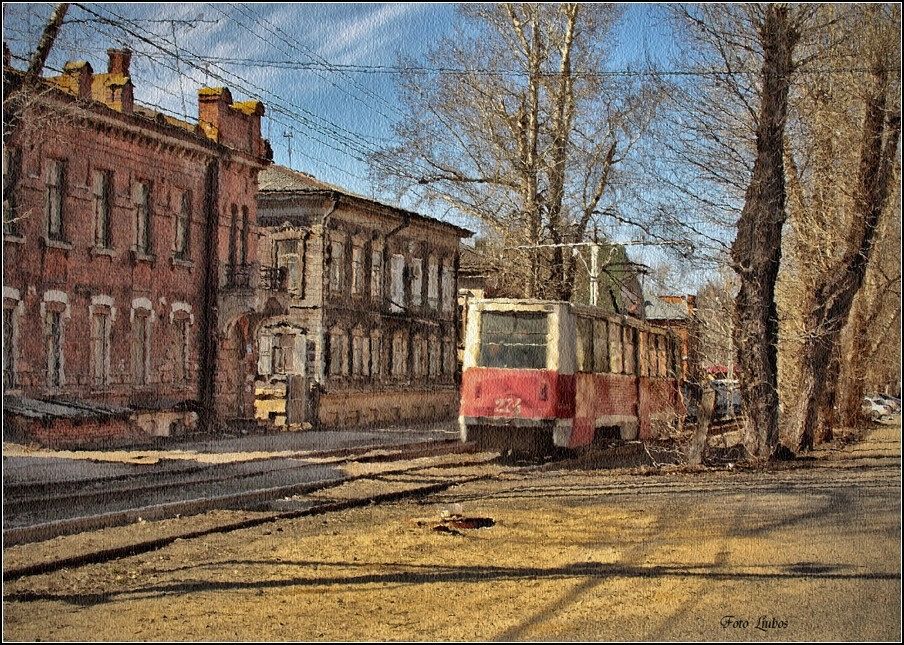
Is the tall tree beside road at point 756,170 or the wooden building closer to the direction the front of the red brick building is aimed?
the tall tree beside road

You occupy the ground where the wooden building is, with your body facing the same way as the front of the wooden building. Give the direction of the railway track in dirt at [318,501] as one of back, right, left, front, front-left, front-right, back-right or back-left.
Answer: front-right

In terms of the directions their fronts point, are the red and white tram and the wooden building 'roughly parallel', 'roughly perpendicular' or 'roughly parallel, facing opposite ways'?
roughly perpendicular

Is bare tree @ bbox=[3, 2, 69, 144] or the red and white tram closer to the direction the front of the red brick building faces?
the red and white tram

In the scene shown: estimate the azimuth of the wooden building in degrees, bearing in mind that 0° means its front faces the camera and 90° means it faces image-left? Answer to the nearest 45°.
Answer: approximately 315°

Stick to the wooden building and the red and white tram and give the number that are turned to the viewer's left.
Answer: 0

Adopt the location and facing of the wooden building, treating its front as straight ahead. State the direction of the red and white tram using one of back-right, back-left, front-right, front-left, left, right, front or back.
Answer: front-right
